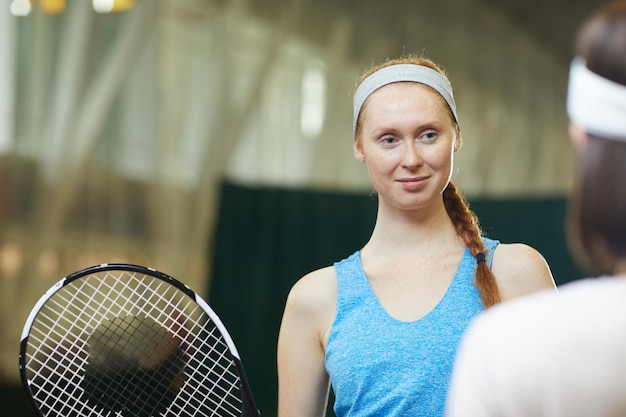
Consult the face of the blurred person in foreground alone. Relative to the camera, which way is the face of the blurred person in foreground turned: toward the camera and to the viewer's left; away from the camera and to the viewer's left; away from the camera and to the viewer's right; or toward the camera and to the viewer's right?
away from the camera and to the viewer's left

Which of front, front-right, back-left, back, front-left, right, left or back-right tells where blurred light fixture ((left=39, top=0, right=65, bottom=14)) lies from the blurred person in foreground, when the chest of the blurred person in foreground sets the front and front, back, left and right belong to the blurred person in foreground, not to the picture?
front-left

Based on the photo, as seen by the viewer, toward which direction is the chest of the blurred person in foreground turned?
away from the camera

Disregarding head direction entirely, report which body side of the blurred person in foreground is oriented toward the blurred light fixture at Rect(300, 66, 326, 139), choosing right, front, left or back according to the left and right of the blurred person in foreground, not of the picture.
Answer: front

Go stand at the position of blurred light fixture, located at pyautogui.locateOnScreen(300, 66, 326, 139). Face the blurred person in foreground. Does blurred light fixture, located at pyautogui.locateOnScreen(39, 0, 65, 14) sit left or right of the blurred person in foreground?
right
